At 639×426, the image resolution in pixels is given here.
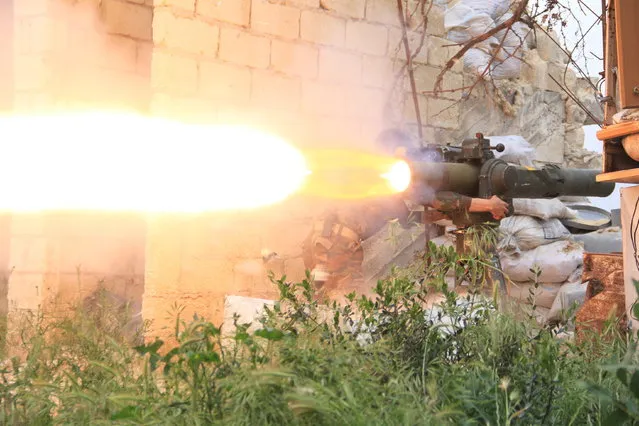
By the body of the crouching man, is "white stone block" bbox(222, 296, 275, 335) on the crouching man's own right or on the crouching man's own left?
on the crouching man's own right

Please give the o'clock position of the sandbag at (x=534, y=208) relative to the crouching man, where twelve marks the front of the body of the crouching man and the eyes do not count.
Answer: The sandbag is roughly at 11 o'clock from the crouching man.

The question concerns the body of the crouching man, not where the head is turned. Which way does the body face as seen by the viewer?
to the viewer's right

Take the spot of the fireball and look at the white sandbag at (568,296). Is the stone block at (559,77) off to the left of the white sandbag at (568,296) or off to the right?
left

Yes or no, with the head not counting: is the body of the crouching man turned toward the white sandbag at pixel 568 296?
yes

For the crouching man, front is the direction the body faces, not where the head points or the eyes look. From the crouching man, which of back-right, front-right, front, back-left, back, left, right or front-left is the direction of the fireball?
back
